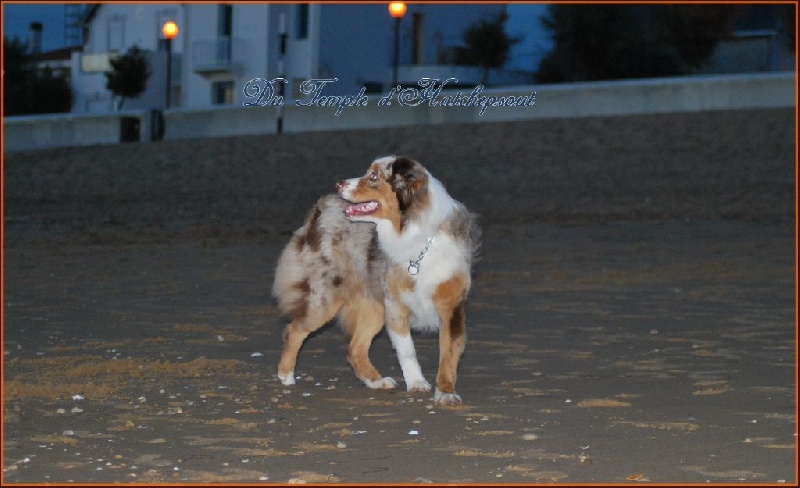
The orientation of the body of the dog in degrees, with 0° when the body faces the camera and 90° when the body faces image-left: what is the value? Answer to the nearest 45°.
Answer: approximately 315°

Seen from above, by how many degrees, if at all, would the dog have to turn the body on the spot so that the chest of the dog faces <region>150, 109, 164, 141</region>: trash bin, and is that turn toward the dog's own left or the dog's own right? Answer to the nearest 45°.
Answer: approximately 135° to the dog's own left

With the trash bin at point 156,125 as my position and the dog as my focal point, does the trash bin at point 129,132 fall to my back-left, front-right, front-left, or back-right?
back-right

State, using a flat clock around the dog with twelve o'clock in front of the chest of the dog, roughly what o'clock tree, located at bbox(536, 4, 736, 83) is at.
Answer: The tree is roughly at 8 o'clock from the dog.

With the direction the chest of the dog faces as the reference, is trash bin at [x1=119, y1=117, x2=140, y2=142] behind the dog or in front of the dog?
behind
